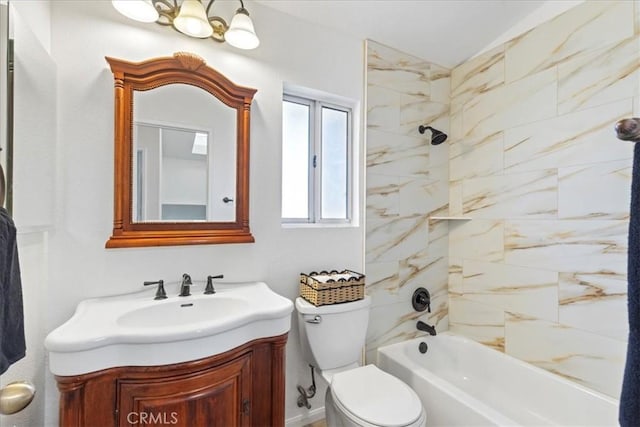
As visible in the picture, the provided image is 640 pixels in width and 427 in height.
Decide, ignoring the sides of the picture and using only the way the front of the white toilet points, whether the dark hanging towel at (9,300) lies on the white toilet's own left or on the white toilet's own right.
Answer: on the white toilet's own right

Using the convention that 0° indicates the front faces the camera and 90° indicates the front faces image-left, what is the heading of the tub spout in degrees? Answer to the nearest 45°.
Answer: approximately 315°

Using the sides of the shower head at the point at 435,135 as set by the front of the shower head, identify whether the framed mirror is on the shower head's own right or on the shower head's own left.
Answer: on the shower head's own right

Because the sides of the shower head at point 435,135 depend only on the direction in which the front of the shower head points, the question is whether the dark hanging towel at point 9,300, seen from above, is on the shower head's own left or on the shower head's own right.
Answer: on the shower head's own right

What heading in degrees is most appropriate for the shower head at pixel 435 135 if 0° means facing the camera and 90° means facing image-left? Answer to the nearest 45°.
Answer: approximately 315°

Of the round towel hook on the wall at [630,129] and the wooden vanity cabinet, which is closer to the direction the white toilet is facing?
the round towel hook on the wall

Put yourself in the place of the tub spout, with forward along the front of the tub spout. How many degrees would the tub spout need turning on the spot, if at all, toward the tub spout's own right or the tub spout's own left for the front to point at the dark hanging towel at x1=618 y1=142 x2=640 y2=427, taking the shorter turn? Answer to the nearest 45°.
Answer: approximately 45° to the tub spout's own right
